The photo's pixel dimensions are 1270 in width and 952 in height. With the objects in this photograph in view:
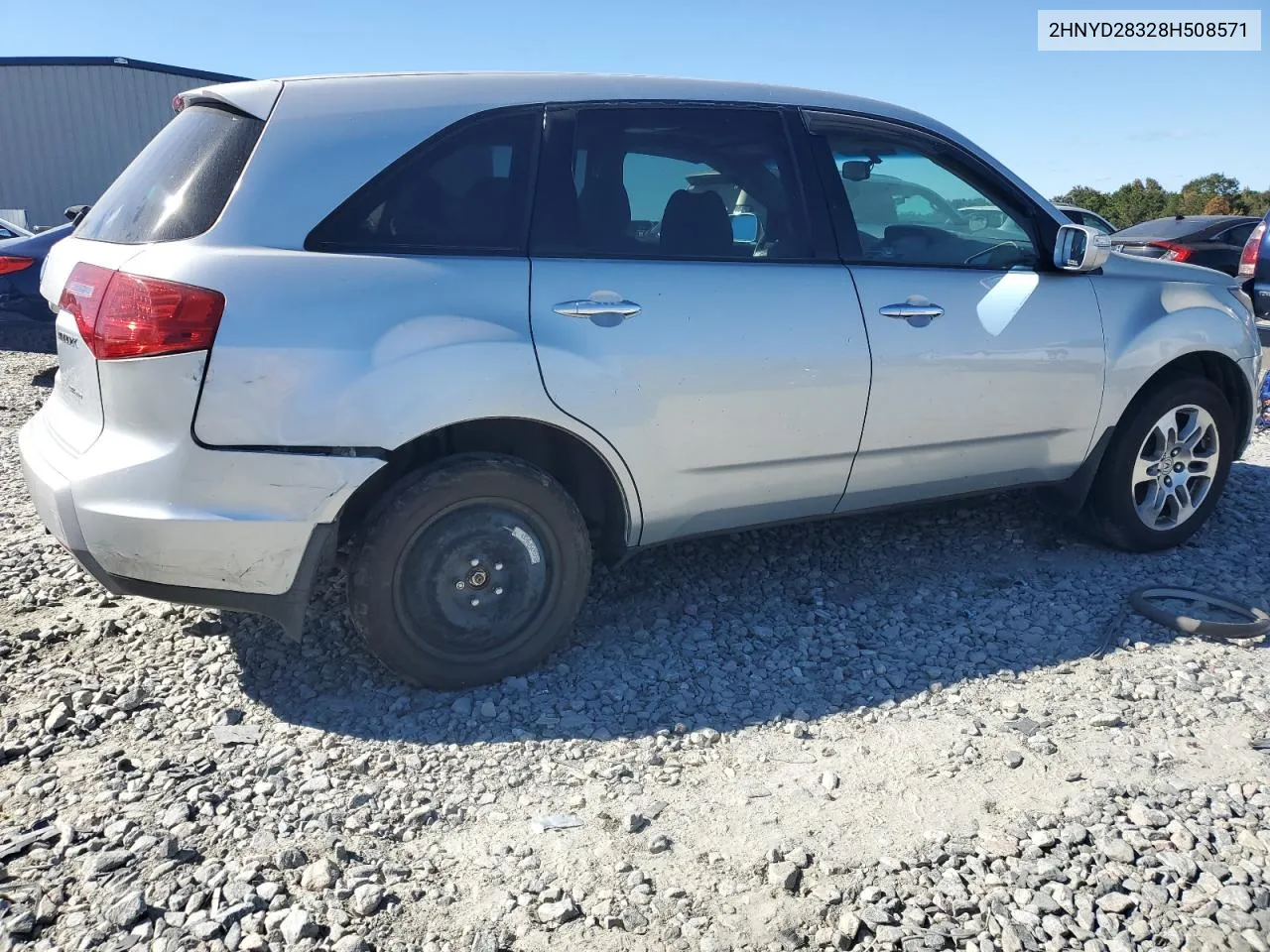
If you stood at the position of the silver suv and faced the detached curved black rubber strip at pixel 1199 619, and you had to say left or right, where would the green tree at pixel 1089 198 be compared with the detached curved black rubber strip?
left

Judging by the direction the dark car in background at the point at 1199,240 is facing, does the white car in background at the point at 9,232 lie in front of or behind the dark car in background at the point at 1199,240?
behind

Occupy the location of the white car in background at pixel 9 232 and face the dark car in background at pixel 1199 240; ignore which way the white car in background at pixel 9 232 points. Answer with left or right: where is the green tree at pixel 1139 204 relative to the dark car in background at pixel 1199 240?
left

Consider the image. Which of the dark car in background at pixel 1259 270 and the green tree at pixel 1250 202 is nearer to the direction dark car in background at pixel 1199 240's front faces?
the green tree

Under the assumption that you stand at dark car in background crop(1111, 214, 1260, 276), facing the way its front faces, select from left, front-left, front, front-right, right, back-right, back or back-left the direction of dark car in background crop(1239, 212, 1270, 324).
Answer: back-right

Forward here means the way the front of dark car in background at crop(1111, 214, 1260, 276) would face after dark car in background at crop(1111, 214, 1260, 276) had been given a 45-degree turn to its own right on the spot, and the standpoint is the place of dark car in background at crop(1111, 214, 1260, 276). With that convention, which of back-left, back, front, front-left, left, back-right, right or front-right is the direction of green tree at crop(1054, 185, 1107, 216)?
left

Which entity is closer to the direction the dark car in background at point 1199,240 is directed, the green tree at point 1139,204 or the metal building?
the green tree

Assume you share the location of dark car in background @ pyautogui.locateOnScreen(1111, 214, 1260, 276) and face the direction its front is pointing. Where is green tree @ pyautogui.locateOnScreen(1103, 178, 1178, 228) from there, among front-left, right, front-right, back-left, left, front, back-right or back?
front-left

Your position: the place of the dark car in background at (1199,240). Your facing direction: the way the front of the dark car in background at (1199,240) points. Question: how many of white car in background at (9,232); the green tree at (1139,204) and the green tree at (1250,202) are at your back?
1

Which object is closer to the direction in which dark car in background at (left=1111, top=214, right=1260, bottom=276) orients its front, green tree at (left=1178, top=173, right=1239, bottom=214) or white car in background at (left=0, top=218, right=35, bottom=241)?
the green tree

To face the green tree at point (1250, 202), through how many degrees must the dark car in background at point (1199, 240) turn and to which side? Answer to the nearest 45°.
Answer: approximately 45° to its left

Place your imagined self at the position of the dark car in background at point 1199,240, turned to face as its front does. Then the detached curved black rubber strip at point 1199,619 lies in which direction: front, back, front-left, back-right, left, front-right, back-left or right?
back-right

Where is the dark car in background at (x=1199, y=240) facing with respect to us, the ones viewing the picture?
facing away from the viewer and to the right of the viewer

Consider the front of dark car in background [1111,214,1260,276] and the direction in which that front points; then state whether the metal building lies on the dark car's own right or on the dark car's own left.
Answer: on the dark car's own left
